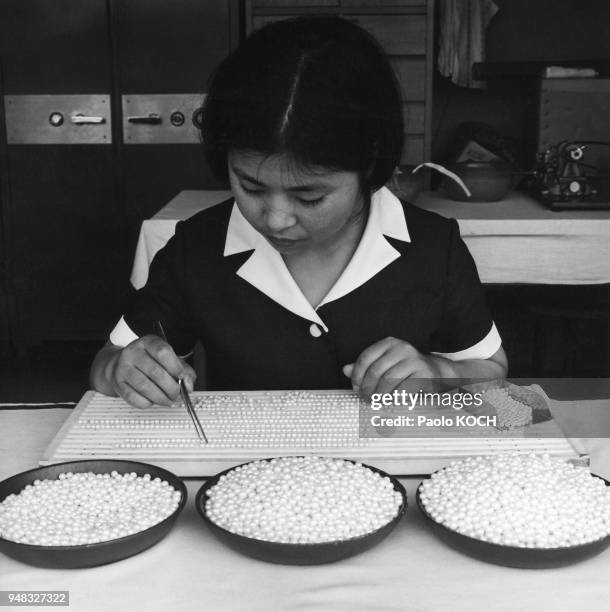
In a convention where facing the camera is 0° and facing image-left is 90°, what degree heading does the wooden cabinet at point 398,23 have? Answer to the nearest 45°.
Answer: approximately 0°

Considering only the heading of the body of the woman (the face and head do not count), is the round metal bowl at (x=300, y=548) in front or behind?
in front

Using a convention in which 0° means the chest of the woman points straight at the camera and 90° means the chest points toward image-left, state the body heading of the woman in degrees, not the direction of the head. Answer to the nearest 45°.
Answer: approximately 0°

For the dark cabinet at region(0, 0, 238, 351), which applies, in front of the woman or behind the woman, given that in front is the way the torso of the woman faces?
behind

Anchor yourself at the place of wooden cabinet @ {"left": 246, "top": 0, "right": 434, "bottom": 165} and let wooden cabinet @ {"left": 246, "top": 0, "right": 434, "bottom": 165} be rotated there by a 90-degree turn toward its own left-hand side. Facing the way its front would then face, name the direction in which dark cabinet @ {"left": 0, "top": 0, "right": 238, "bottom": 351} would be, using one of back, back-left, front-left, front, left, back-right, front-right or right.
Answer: back

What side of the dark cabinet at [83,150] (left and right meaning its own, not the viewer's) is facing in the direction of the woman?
front

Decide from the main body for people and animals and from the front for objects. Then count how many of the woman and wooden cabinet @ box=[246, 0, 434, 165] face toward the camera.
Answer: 2

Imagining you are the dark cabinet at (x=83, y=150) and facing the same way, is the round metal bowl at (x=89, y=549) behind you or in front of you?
in front

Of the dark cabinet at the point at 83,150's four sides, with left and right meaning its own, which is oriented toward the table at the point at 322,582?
front

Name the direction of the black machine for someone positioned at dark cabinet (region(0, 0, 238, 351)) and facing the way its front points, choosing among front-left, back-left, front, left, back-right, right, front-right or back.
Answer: front-left
